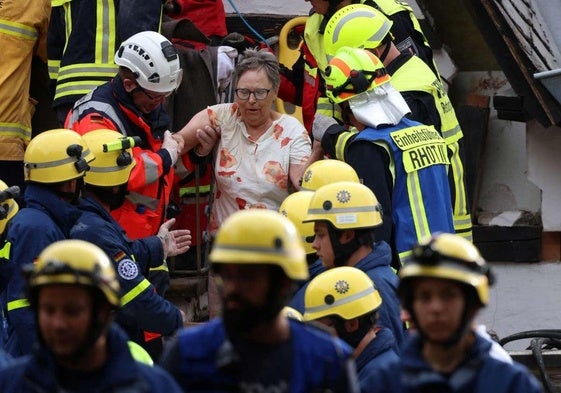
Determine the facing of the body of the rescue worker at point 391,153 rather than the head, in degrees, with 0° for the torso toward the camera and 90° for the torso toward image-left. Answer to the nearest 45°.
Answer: approximately 135°

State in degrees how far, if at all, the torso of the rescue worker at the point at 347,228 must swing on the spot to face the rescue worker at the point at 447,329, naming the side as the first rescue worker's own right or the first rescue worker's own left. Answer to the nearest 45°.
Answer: approximately 90° to the first rescue worker's own left

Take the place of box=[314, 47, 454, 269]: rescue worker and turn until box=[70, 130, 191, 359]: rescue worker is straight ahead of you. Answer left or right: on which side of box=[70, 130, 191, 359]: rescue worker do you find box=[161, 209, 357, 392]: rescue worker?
left

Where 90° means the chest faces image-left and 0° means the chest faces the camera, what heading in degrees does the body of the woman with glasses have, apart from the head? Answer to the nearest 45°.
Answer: approximately 0°

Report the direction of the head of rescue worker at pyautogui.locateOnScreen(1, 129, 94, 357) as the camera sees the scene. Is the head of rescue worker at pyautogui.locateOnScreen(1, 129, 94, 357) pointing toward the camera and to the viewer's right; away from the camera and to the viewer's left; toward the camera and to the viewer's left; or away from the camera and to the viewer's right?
away from the camera and to the viewer's right
